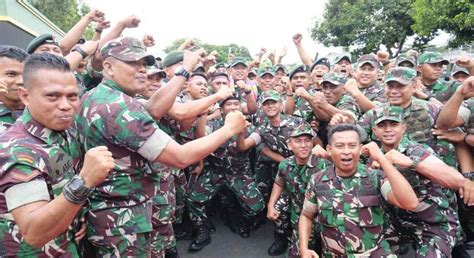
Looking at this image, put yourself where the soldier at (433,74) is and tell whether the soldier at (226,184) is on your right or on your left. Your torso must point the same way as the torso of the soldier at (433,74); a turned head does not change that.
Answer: on your right

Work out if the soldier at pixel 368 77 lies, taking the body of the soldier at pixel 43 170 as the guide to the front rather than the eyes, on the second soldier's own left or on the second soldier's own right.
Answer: on the second soldier's own left

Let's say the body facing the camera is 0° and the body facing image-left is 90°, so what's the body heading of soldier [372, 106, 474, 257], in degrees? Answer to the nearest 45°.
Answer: approximately 45°

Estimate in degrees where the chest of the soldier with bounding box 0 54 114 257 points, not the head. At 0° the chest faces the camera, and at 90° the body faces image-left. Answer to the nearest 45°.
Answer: approximately 315°

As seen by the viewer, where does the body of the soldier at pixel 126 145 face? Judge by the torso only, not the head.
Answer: to the viewer's right
